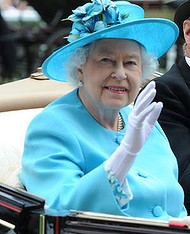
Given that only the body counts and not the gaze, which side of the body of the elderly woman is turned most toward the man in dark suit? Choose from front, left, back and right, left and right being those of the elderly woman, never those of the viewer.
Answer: left

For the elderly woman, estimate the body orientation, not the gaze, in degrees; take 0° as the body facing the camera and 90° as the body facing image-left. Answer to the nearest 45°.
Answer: approximately 315°

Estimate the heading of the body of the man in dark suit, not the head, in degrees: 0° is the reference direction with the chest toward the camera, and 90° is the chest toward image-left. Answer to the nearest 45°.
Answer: approximately 315°

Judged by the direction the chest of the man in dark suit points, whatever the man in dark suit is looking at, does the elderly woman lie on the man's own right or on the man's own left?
on the man's own right
